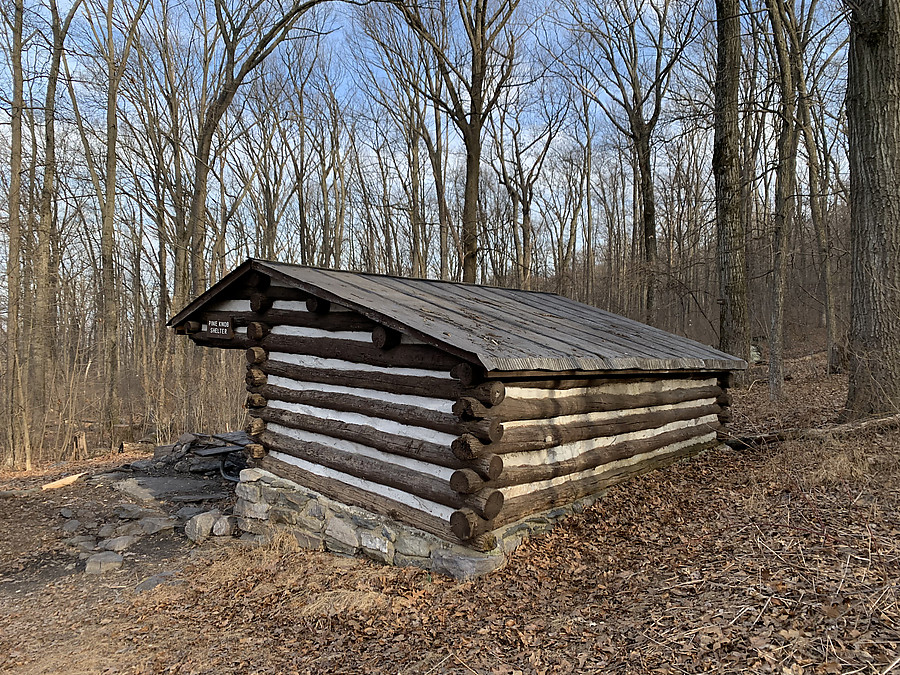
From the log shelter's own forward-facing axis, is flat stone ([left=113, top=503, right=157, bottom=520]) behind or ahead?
ahead

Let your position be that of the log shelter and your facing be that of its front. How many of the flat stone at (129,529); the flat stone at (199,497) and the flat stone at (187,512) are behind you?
0

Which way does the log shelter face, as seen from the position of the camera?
facing away from the viewer and to the left of the viewer

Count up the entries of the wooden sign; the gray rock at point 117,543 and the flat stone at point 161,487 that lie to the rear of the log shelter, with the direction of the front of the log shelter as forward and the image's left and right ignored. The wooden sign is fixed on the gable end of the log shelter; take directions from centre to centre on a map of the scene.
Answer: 0

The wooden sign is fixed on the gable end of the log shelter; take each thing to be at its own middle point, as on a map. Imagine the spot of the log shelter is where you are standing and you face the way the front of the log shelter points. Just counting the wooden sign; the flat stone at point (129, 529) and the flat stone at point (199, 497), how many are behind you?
0

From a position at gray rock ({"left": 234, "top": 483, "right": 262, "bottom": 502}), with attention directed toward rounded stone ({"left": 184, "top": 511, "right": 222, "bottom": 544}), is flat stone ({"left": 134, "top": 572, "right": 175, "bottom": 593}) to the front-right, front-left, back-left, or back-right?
front-left

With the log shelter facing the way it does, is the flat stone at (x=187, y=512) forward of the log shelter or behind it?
forward
